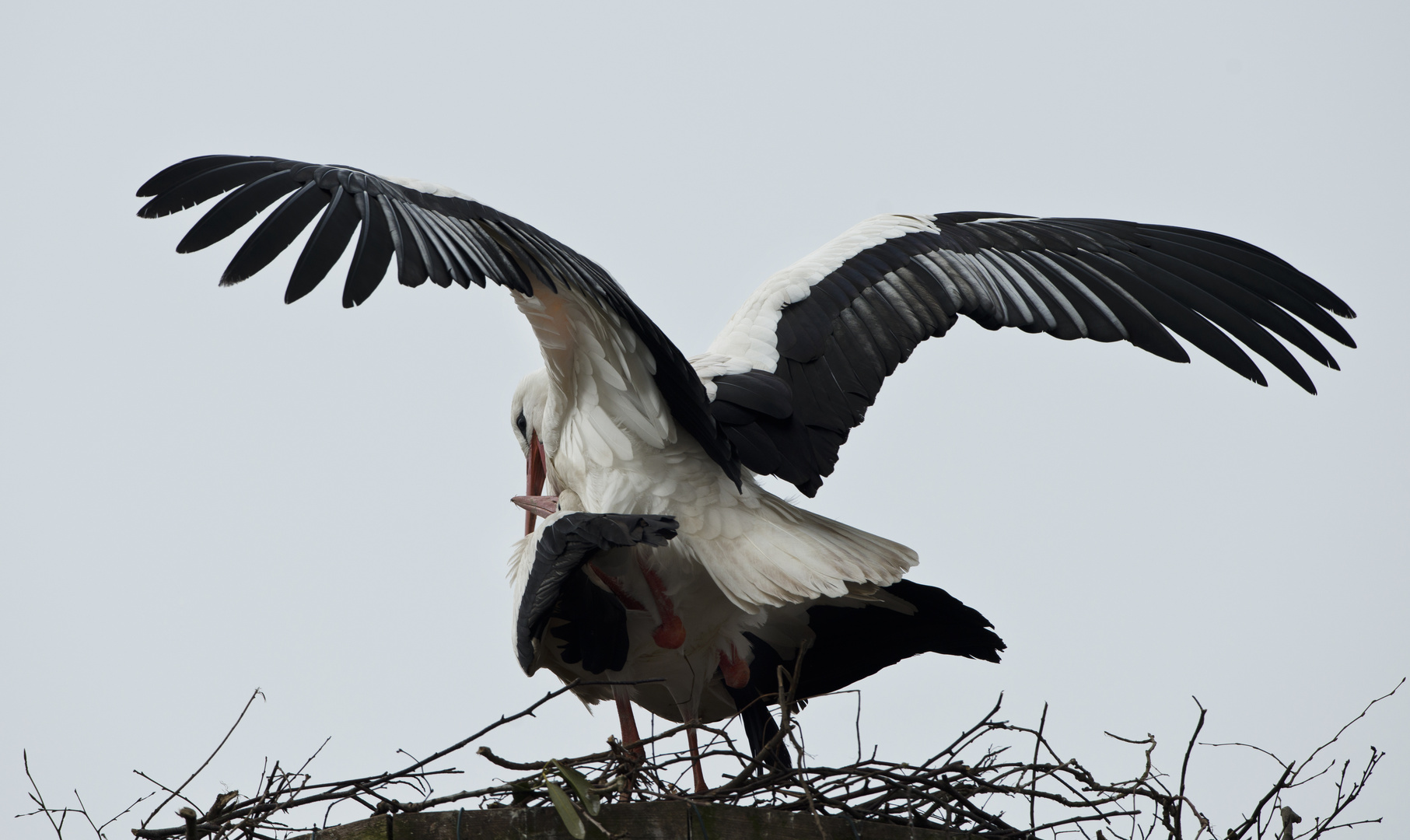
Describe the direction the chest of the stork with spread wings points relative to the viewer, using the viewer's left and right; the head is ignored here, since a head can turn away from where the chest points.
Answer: facing away from the viewer and to the left of the viewer
